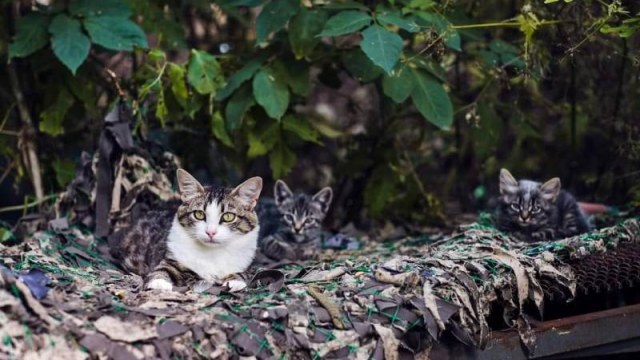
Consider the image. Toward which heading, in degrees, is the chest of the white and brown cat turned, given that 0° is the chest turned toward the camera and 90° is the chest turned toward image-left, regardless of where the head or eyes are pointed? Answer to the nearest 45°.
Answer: approximately 315°

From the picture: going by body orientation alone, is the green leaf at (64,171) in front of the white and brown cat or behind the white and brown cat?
behind

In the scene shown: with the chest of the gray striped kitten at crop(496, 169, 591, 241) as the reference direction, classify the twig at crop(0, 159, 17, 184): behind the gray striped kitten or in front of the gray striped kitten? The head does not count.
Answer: in front

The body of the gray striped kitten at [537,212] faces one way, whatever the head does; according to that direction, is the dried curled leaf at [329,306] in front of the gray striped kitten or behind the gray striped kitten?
in front

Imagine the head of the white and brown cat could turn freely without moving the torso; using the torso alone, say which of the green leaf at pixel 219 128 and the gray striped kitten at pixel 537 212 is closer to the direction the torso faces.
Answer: the gray striped kitten

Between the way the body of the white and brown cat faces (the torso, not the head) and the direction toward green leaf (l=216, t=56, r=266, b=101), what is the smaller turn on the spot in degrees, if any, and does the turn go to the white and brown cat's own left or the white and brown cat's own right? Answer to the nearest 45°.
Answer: approximately 135° to the white and brown cat's own left

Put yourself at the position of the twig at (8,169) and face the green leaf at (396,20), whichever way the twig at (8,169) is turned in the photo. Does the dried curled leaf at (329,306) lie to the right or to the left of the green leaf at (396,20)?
right

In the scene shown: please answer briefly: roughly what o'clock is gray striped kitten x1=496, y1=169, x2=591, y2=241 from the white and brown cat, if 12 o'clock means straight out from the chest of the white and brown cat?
The gray striped kitten is roughly at 10 o'clock from the white and brown cat.

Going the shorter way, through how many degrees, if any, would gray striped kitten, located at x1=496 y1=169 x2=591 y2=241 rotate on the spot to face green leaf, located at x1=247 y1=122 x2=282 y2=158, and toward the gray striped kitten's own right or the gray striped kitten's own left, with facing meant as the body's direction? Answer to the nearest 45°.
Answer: approximately 45° to the gray striped kitten's own right

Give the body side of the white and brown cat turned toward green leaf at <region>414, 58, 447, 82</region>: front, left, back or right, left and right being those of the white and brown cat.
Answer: left

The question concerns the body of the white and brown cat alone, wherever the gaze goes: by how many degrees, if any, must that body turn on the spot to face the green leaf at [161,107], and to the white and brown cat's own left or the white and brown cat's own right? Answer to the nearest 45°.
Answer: approximately 135° to the white and brown cat's own left

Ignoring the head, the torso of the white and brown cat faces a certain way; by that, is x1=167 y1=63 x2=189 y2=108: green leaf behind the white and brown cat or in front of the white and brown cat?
behind
